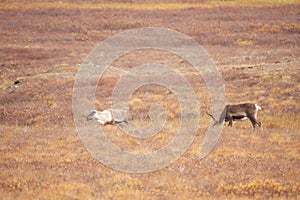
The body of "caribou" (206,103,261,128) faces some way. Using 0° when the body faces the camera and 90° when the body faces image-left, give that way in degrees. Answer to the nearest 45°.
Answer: approximately 90°

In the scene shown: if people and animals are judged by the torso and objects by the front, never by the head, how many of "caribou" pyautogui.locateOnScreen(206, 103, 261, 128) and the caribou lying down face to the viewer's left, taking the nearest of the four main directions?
2

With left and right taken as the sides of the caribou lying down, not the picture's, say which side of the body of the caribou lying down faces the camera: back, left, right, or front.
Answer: left

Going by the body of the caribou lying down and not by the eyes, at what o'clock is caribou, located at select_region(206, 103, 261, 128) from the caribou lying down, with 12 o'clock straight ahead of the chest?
The caribou is roughly at 7 o'clock from the caribou lying down.

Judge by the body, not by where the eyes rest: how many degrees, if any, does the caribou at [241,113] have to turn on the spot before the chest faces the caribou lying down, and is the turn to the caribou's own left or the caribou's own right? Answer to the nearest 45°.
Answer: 0° — it already faces it
